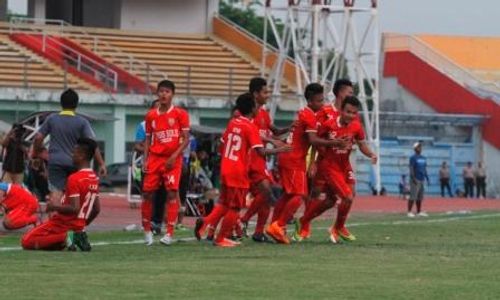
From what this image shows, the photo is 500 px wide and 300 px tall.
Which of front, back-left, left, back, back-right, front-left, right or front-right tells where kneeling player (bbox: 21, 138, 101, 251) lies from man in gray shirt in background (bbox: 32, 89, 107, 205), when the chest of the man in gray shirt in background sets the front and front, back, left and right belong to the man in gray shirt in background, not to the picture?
back

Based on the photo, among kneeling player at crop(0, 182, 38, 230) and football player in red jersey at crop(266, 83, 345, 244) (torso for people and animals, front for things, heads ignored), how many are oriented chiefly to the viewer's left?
1

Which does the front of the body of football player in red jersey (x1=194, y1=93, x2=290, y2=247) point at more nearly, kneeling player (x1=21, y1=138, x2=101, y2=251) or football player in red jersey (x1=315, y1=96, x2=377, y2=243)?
the football player in red jersey

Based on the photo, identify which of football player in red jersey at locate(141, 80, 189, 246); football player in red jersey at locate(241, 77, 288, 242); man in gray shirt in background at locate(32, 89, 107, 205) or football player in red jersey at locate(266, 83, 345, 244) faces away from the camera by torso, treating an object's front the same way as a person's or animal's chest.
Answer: the man in gray shirt in background

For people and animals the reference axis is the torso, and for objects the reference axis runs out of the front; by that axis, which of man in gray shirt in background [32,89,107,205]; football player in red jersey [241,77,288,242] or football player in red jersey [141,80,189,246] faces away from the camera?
the man in gray shirt in background

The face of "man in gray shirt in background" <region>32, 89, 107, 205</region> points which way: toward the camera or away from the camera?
away from the camera

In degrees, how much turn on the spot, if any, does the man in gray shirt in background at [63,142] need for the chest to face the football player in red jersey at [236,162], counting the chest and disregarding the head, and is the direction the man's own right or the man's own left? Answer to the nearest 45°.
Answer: approximately 90° to the man's own right

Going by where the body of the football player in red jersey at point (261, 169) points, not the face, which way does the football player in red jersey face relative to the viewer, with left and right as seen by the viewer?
facing to the right of the viewer
